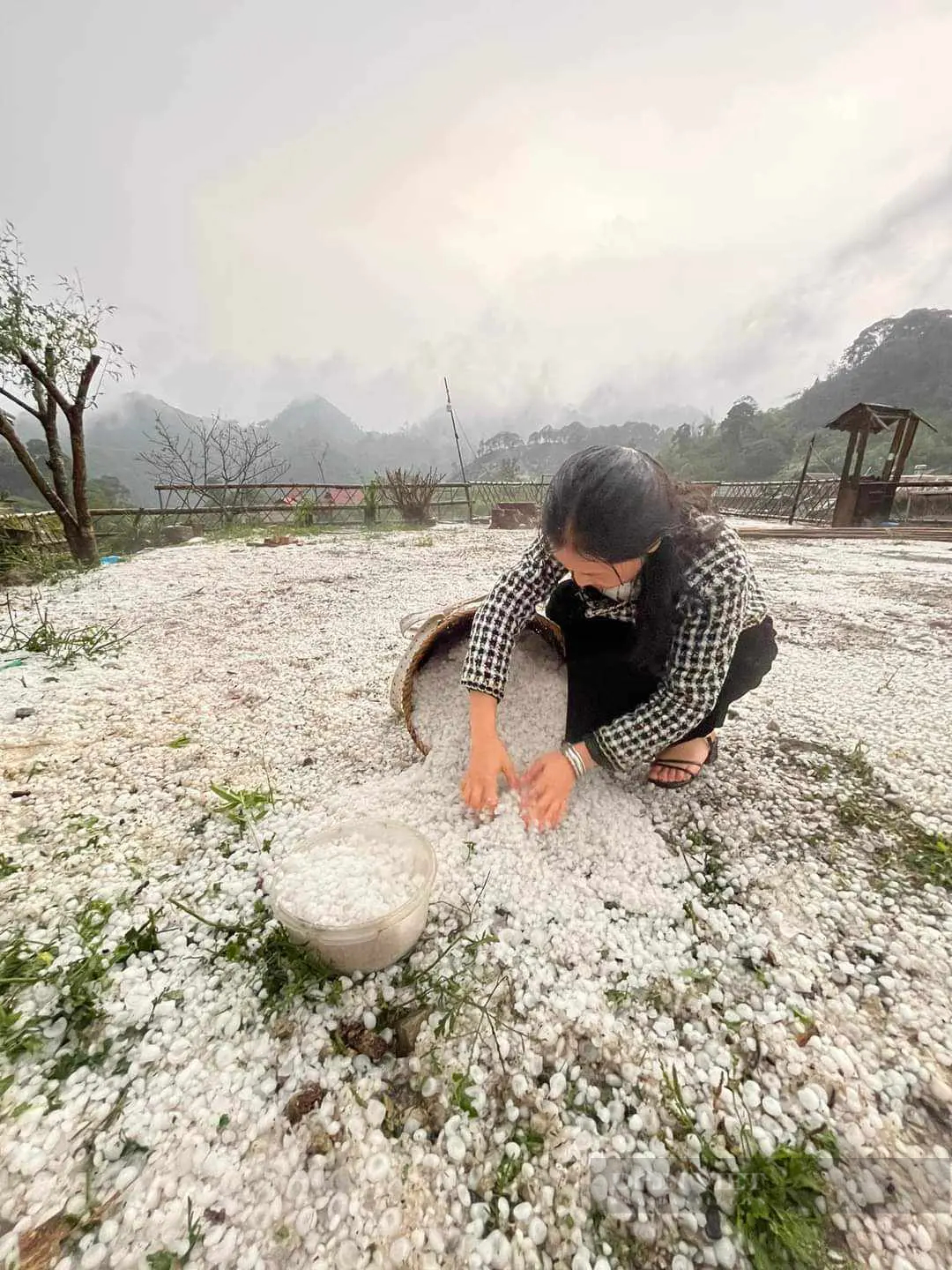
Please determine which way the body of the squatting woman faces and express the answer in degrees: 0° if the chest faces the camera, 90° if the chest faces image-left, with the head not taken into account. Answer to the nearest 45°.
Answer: approximately 45°

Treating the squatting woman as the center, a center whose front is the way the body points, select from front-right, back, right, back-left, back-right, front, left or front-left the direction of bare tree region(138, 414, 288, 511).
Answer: right

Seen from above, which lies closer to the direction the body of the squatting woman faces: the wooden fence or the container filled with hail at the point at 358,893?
the container filled with hail

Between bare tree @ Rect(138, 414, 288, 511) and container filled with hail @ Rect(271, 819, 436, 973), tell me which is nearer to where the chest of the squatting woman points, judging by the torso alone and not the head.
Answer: the container filled with hail

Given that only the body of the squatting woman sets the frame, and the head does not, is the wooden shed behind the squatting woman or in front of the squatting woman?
behind

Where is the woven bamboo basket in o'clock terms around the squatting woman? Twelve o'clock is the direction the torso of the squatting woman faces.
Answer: The woven bamboo basket is roughly at 2 o'clock from the squatting woman.

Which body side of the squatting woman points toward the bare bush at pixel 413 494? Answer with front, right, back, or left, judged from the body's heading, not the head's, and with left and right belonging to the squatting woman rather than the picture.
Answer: right

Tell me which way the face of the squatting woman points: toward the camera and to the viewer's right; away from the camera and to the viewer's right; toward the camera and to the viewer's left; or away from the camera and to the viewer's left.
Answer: toward the camera and to the viewer's left

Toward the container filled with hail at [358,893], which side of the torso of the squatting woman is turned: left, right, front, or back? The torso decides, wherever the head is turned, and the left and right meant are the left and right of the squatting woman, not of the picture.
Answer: front

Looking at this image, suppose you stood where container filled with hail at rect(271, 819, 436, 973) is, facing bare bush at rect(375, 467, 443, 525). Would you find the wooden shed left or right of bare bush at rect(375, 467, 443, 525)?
right
